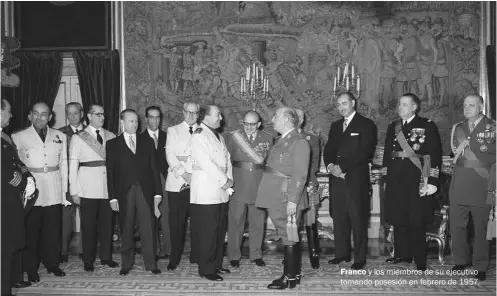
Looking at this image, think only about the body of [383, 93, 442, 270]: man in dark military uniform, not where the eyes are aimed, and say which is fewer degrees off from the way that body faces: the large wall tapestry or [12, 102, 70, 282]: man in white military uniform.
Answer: the man in white military uniform

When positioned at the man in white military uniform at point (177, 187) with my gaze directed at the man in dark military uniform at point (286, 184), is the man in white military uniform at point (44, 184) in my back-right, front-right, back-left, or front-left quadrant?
back-right

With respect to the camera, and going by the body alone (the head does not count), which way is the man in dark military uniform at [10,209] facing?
to the viewer's right

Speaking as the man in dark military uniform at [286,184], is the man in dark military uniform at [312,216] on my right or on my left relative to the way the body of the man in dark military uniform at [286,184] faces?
on my right

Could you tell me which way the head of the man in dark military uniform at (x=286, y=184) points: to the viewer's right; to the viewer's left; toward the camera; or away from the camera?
to the viewer's left

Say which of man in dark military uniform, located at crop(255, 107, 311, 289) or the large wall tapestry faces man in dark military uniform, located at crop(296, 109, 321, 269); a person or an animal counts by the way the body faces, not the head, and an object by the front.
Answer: the large wall tapestry

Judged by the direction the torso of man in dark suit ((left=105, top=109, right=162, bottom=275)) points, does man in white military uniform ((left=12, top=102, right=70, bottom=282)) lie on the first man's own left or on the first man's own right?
on the first man's own right

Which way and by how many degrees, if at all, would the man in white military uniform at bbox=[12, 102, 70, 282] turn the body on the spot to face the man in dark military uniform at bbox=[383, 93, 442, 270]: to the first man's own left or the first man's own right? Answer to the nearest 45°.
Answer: approximately 90° to the first man's own left

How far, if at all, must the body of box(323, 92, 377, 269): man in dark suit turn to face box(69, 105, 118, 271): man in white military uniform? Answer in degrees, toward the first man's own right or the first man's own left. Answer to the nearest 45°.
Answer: approximately 45° to the first man's own right

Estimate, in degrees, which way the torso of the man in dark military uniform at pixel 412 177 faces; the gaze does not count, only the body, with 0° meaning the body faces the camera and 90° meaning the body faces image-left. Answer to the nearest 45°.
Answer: approximately 45°

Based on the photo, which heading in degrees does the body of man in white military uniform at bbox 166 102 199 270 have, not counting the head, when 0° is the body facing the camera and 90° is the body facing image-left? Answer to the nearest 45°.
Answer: approximately 315°
